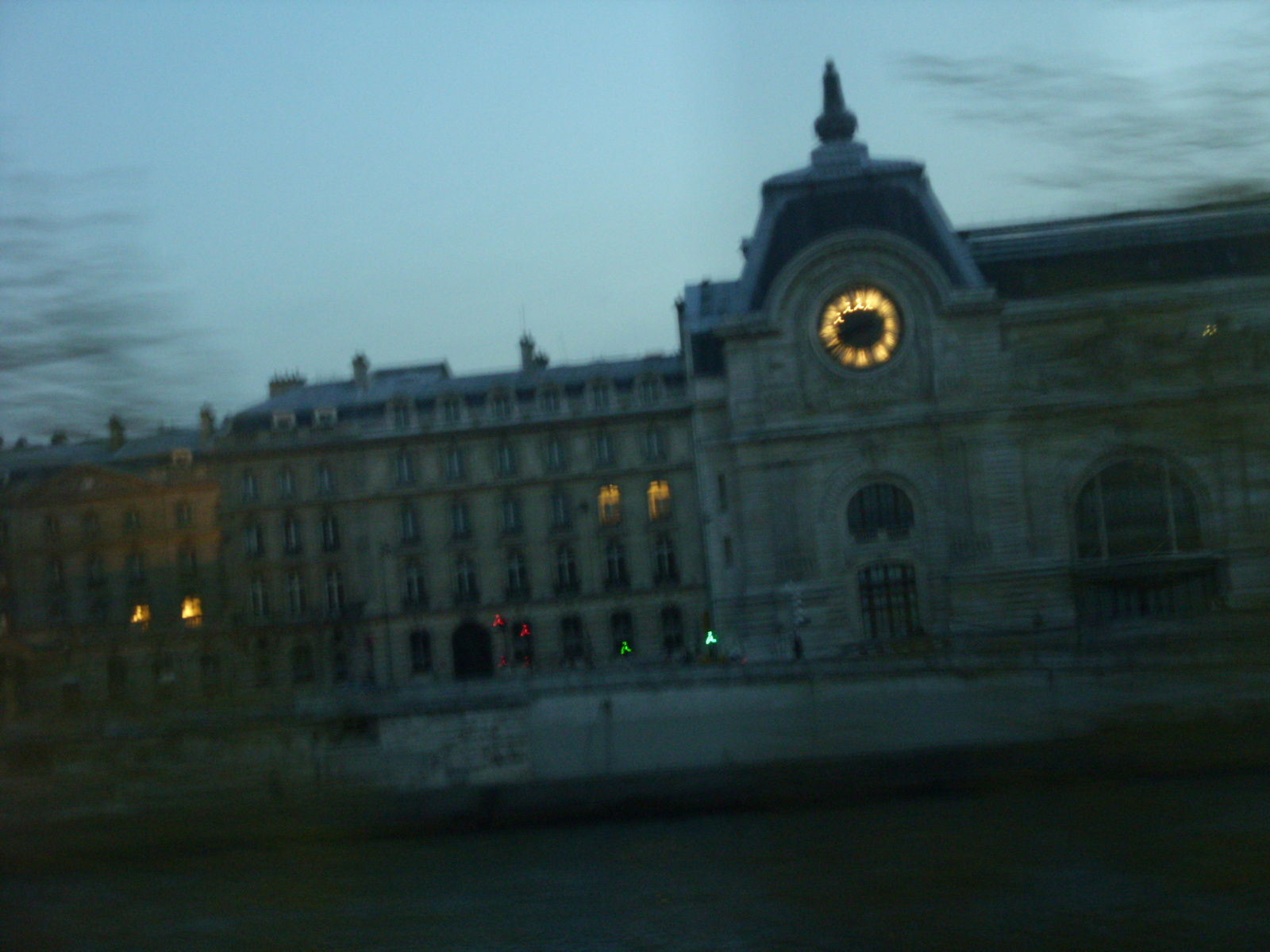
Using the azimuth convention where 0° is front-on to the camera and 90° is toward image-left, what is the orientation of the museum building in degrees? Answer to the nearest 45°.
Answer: approximately 0°

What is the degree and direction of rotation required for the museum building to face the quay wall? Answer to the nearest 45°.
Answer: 0° — it already faces it
